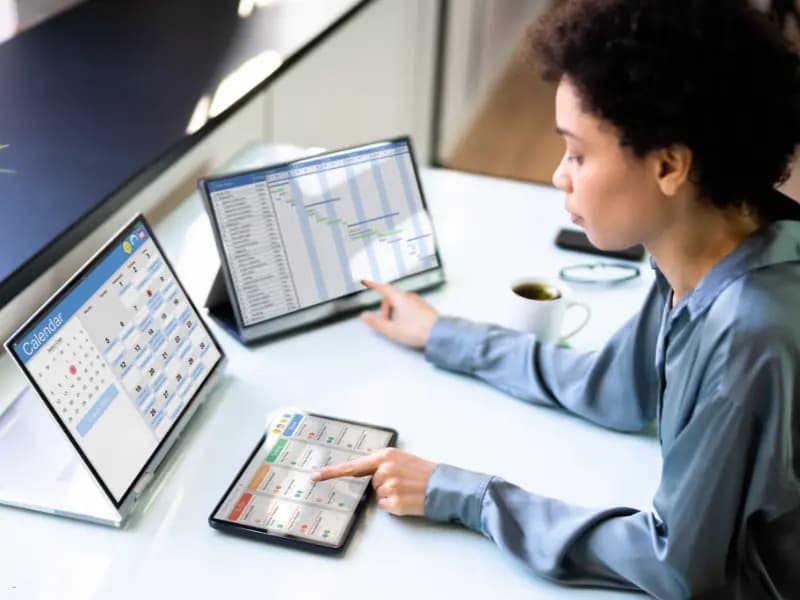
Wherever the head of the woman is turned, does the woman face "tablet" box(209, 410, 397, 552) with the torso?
yes

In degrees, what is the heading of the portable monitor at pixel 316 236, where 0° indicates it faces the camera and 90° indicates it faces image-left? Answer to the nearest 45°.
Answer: approximately 315°

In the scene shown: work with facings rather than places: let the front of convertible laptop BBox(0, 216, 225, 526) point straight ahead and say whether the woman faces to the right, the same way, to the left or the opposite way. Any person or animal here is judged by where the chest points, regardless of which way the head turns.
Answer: the opposite way

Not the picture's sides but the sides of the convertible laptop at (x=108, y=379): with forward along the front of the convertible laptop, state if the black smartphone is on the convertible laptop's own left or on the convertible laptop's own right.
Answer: on the convertible laptop's own left

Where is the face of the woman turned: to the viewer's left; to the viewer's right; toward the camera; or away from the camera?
to the viewer's left

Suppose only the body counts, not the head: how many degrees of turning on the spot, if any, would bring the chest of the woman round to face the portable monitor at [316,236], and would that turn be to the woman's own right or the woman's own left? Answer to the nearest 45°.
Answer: approximately 45° to the woman's own right

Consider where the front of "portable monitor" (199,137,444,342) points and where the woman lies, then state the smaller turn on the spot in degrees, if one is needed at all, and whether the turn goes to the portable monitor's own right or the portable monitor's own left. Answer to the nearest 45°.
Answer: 0° — it already faces them

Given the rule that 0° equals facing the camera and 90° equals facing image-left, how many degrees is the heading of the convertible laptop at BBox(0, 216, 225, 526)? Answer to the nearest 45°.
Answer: approximately 315°

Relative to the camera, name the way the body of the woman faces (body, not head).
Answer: to the viewer's left
